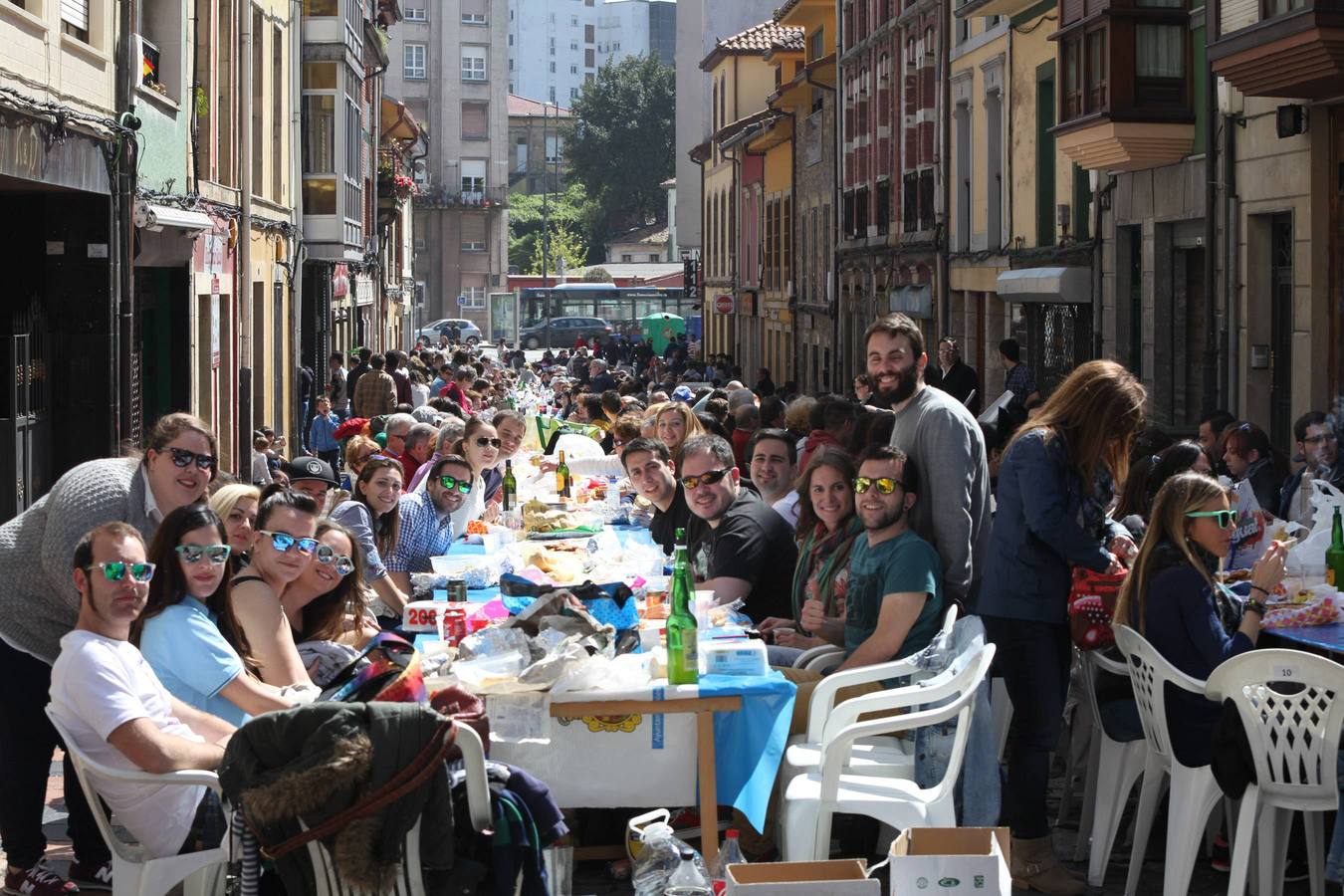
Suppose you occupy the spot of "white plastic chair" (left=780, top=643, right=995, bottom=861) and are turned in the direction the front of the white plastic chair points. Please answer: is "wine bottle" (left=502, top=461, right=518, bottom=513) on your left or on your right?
on your right

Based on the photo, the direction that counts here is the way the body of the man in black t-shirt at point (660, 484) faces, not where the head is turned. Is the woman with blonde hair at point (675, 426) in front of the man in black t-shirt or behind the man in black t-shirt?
behind

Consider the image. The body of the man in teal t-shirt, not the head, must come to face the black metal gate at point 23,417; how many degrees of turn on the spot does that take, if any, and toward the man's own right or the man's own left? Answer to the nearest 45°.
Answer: approximately 90° to the man's own right

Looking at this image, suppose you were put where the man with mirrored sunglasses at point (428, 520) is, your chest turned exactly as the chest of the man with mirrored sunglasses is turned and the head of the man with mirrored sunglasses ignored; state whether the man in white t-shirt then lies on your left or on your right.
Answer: on your right

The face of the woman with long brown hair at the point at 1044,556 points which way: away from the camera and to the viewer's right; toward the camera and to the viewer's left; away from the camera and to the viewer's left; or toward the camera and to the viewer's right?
away from the camera and to the viewer's right

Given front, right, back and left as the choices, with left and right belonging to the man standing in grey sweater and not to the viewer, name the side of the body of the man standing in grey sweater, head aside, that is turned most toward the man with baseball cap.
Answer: right

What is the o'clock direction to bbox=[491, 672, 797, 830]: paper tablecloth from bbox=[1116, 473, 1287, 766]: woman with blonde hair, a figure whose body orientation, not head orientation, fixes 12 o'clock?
The paper tablecloth is roughly at 5 o'clock from the woman with blonde hair.

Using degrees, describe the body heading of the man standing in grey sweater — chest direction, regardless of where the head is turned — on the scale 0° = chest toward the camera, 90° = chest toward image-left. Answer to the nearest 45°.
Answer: approximately 45°

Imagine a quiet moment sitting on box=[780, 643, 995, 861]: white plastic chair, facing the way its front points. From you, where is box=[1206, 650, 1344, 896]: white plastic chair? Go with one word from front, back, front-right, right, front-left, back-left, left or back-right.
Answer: back

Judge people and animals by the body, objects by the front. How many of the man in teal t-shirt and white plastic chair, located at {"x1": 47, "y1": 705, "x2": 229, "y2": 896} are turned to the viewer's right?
1

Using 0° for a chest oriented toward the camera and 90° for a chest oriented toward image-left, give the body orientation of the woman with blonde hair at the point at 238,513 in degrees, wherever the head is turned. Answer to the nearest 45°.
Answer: approximately 315°

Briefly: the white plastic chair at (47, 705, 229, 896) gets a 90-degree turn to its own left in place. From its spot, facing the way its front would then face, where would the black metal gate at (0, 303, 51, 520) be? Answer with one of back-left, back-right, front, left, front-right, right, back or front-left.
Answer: front
